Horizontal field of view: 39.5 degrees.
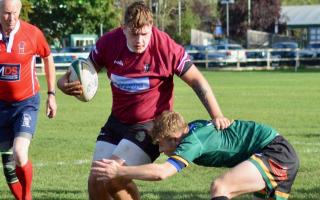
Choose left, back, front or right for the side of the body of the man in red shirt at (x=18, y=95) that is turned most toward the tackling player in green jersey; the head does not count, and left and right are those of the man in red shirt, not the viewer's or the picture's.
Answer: left

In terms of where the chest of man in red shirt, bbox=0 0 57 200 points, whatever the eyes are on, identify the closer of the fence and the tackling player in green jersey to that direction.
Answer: the tackling player in green jersey

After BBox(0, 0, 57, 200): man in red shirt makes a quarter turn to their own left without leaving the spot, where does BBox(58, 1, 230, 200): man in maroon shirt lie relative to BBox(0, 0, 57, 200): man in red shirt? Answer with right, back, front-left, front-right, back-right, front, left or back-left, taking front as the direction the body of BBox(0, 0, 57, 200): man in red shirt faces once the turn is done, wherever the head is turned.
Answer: front
